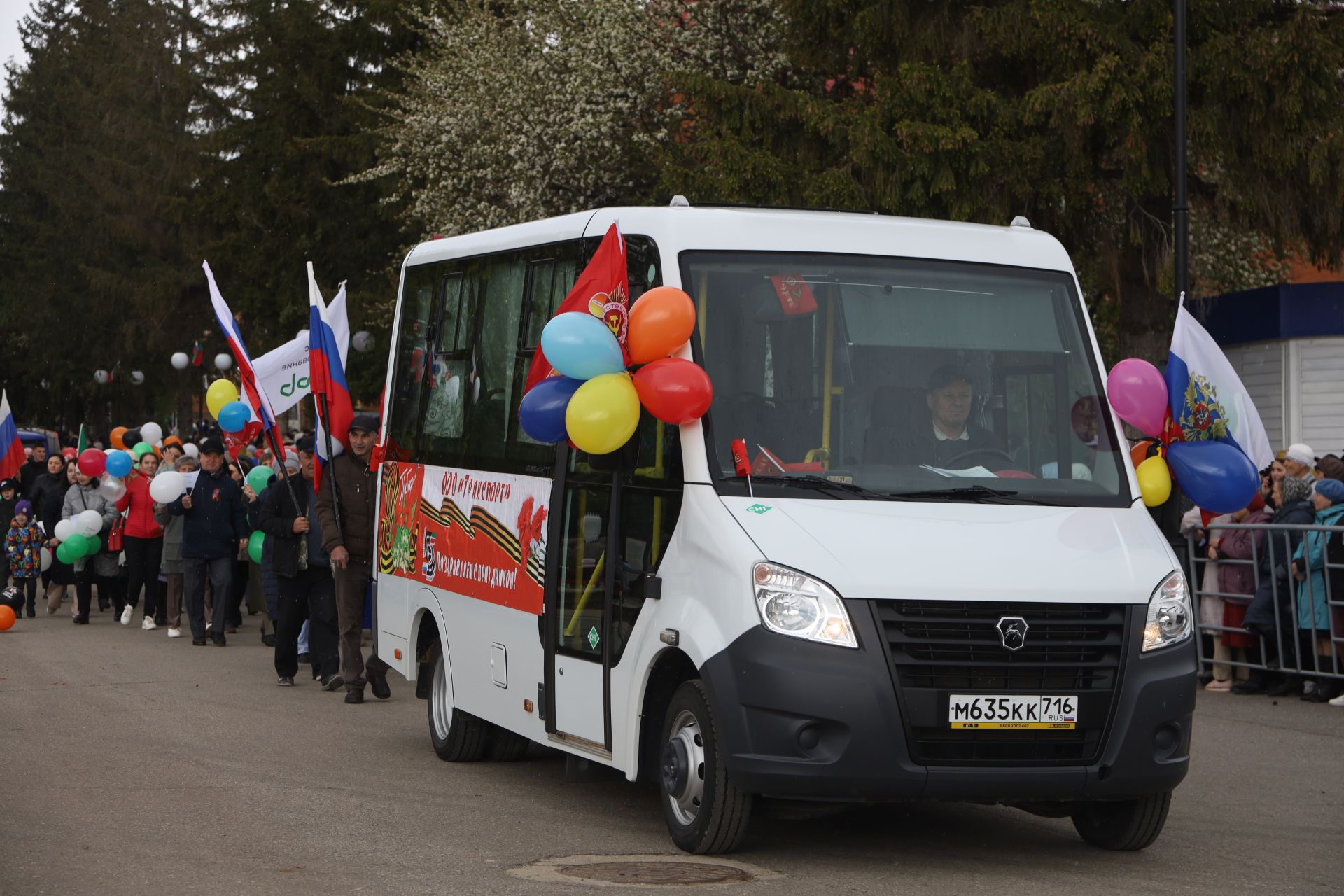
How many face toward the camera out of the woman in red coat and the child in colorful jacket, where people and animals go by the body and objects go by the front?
2

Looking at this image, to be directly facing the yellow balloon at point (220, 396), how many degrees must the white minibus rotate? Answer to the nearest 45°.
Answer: approximately 180°

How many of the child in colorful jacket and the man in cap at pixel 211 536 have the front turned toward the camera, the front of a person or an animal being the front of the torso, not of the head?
2
